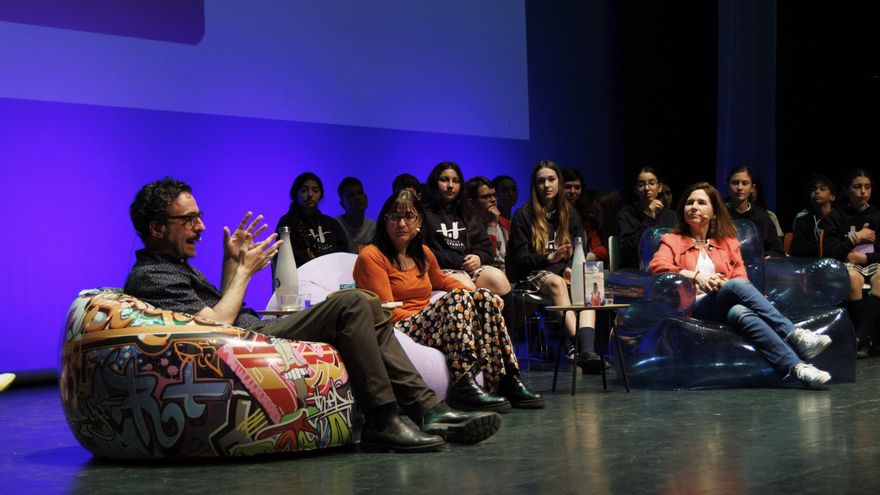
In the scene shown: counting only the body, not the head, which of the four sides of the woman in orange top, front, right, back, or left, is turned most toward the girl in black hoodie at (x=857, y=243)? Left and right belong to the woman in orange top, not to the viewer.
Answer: left

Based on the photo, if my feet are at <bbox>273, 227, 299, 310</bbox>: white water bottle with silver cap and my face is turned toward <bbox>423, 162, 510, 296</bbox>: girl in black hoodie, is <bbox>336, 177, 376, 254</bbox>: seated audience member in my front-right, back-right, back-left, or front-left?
front-left

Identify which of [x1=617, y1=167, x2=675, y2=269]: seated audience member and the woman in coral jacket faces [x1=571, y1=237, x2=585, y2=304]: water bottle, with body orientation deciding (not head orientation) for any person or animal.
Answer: the seated audience member

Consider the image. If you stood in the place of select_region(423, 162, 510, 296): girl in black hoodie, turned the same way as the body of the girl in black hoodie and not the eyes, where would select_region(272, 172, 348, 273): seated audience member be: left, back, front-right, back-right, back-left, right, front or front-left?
back-right

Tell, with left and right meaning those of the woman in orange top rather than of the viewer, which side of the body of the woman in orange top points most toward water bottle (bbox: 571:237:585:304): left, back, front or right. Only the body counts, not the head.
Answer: left

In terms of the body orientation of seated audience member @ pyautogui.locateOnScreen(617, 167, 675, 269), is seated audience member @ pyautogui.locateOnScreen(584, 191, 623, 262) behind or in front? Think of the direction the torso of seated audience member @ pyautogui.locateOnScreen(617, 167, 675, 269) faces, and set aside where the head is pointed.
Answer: behind

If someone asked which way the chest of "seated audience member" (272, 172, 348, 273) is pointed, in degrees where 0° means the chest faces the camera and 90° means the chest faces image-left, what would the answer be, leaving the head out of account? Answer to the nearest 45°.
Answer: approximately 0°

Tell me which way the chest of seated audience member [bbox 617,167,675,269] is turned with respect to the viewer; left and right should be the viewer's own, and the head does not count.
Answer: facing the viewer

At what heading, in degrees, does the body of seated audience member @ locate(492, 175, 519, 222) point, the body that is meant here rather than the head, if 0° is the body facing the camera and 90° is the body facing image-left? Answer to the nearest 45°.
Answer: approximately 315°

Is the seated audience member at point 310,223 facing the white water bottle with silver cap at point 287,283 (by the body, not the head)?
yes

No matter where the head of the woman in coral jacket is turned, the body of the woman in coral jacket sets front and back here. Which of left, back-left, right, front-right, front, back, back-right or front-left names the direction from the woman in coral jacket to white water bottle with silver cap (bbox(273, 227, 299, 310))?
right

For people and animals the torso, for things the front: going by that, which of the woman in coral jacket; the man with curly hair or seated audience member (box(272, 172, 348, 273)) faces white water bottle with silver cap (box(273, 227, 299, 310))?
the seated audience member

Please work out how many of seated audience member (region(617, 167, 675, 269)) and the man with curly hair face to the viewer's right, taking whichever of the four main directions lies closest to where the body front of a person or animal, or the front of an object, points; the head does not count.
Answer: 1

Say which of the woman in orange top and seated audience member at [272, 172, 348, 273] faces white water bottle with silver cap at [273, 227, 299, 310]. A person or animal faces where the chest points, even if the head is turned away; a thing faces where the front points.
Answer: the seated audience member
